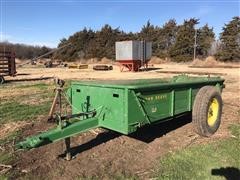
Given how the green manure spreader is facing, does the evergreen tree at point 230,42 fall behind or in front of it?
behind

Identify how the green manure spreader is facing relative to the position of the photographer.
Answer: facing the viewer and to the left of the viewer

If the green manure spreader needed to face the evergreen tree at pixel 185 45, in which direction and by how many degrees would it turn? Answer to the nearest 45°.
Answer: approximately 135° to its right
